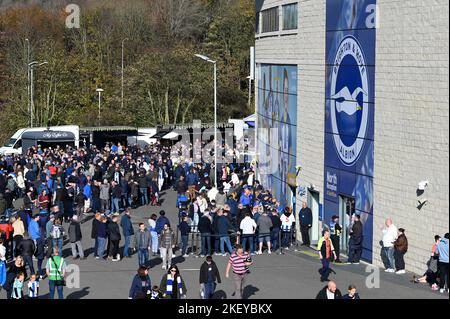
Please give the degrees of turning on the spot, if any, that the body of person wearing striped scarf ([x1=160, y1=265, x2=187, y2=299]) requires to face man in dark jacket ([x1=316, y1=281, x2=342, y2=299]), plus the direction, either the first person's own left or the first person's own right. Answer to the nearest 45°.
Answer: approximately 45° to the first person's own left

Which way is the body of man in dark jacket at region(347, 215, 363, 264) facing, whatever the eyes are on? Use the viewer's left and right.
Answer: facing to the left of the viewer

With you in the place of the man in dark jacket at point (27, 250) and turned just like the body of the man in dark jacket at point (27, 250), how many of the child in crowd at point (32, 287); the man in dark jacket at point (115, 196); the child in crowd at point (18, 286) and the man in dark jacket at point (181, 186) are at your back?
2

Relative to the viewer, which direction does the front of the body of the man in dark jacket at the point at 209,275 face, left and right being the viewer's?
facing the viewer

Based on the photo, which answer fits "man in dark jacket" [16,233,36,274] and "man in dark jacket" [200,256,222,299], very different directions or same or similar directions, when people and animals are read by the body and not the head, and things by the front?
very different directions

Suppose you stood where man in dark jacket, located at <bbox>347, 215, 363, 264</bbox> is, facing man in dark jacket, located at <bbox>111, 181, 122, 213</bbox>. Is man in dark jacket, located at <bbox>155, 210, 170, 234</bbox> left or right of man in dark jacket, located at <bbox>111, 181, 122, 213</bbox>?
left

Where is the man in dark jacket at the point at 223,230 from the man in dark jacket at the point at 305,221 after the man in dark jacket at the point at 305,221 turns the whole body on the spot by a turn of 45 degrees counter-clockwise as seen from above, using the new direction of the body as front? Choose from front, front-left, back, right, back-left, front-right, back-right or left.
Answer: front-right

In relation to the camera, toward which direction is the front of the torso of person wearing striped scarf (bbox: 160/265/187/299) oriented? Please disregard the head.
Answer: toward the camera
